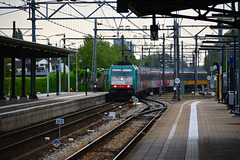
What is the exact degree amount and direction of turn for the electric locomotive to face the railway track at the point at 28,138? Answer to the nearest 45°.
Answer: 0° — it already faces it

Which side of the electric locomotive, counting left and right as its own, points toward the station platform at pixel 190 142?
front

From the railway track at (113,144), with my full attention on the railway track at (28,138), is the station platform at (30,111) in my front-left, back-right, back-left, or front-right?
front-right

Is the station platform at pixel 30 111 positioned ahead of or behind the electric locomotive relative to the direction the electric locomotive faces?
ahead

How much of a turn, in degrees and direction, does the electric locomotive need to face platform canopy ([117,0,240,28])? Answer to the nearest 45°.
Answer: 0° — it already faces it

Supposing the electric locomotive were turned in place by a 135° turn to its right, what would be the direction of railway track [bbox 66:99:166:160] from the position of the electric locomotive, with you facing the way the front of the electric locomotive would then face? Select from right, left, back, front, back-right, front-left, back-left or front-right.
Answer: back-left

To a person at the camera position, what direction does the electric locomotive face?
facing the viewer
